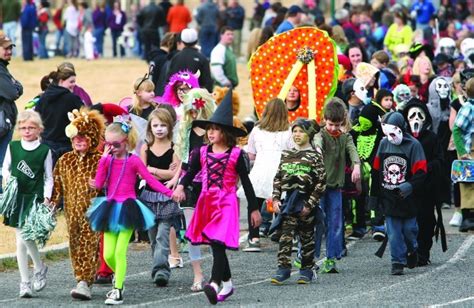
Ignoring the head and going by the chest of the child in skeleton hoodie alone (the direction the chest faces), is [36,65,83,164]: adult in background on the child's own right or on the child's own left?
on the child's own right

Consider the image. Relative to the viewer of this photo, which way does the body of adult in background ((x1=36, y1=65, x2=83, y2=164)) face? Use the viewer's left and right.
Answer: facing away from the viewer and to the right of the viewer

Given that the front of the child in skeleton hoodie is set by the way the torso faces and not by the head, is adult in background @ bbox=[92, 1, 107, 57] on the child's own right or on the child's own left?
on the child's own right
